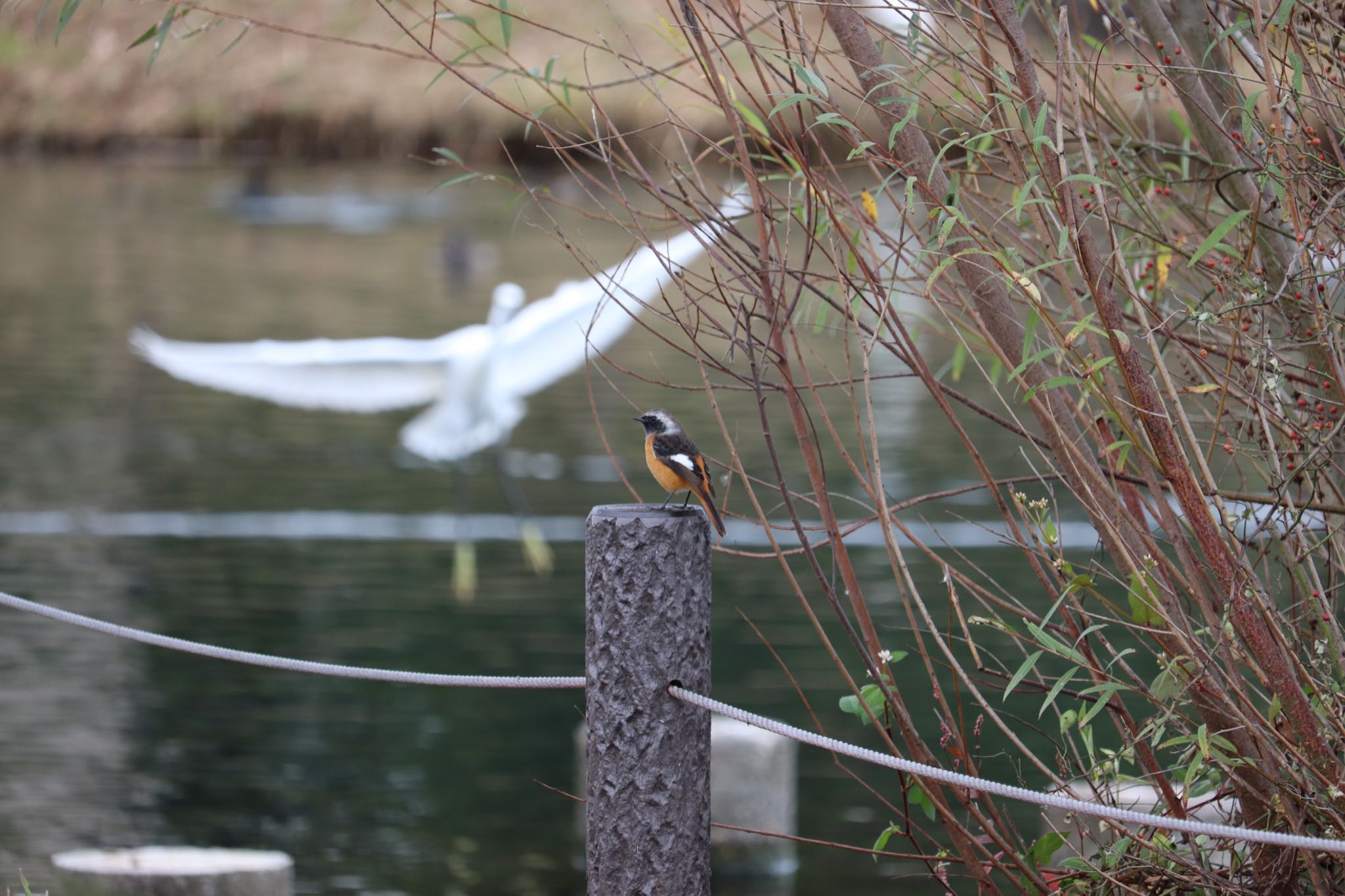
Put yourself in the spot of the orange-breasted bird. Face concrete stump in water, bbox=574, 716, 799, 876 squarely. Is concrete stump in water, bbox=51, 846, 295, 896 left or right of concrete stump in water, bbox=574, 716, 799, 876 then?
left

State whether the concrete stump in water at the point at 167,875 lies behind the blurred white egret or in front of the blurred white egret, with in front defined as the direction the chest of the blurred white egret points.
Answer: behind

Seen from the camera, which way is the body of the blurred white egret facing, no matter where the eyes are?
away from the camera

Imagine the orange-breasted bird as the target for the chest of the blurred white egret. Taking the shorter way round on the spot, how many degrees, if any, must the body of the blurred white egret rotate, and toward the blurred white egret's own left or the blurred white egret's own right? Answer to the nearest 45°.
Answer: approximately 180°

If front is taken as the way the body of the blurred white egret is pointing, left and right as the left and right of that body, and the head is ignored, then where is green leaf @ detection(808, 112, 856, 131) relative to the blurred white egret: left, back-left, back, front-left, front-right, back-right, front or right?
back

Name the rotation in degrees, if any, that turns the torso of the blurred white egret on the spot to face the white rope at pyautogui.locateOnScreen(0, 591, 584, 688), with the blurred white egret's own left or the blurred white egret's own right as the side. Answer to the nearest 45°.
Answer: approximately 180°

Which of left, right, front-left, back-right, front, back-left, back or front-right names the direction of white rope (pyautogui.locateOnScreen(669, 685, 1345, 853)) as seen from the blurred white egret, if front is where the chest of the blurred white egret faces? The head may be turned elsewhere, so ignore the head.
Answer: back

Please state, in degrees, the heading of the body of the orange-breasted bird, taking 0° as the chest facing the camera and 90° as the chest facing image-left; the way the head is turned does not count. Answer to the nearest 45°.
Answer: approximately 90°

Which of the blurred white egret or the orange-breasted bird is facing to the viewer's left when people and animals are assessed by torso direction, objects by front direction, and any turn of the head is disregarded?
the orange-breasted bird

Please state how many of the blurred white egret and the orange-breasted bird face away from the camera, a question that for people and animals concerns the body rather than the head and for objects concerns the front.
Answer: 1

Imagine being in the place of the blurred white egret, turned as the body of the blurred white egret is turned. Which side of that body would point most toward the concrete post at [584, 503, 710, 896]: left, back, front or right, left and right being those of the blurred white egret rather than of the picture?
back

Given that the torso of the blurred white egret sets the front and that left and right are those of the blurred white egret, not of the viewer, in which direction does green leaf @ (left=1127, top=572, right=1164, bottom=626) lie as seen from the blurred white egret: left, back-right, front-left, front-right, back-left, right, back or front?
back
